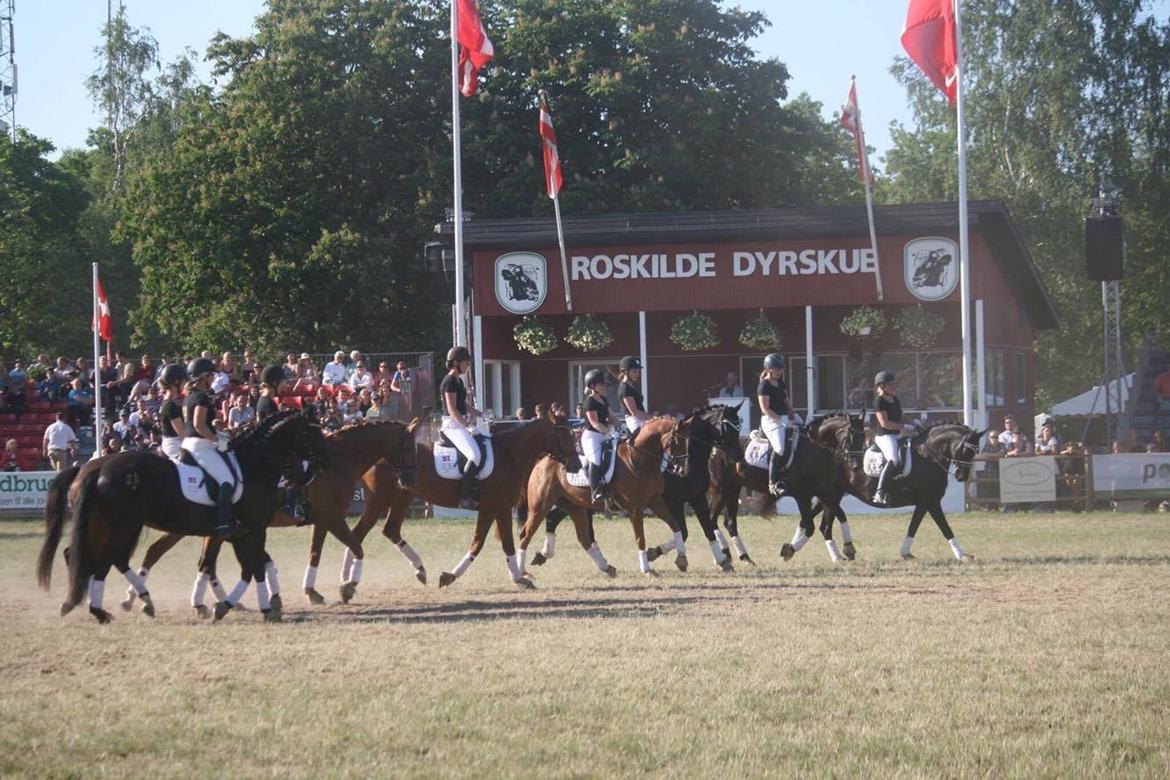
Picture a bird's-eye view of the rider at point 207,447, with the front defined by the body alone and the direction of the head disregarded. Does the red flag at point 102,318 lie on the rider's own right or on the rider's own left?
on the rider's own left

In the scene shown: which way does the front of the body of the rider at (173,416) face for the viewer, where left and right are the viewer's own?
facing to the right of the viewer

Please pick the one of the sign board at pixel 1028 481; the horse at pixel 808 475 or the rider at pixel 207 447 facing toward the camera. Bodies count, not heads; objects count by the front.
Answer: the sign board

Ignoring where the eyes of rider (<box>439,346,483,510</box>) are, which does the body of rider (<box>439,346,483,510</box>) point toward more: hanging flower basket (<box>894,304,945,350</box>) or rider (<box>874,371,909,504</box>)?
the rider

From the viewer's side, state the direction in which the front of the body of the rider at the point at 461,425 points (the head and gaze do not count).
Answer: to the viewer's right

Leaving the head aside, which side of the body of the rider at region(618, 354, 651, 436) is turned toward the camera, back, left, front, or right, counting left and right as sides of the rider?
right

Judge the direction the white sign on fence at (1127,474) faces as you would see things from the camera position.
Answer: facing the viewer

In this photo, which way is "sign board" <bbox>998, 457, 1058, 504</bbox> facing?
toward the camera

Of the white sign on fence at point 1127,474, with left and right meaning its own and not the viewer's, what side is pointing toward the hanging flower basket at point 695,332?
right

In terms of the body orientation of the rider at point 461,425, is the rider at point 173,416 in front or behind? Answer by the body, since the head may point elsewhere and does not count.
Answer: behind

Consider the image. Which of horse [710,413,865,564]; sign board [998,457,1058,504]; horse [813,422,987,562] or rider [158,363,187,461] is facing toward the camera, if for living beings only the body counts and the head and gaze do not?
the sign board

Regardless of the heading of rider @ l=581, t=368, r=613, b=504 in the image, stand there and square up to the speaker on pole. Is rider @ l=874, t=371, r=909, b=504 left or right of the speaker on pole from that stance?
right

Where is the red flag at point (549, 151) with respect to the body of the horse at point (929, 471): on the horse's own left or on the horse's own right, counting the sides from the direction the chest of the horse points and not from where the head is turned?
on the horse's own left

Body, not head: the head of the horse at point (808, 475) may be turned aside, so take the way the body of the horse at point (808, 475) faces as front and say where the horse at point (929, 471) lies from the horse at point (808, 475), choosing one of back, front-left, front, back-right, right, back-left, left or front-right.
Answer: front

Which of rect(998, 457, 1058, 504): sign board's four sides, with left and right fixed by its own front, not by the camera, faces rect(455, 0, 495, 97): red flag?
right

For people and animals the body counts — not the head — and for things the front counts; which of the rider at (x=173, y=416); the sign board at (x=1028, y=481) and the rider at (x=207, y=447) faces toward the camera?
the sign board

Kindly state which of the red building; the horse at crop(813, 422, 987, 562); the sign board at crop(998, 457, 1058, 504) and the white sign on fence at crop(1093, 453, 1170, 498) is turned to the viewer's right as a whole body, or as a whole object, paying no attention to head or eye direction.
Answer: the horse
